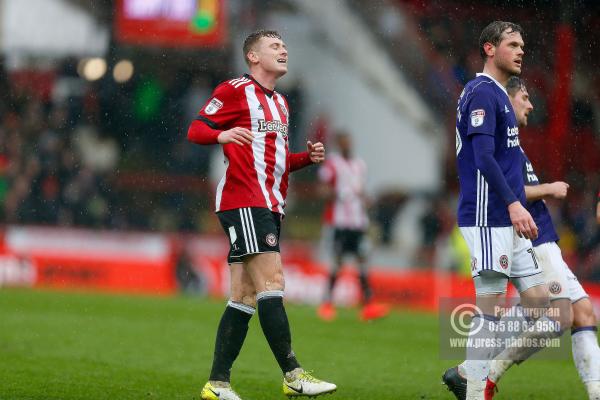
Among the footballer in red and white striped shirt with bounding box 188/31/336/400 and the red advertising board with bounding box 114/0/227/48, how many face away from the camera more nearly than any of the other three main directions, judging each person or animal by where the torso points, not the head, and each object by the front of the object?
0

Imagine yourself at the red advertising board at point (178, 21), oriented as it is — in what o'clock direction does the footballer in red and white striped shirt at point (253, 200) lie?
The footballer in red and white striped shirt is roughly at 12 o'clock from the red advertising board.

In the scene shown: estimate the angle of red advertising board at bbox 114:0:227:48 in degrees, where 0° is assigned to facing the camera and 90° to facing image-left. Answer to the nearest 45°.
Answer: approximately 0°

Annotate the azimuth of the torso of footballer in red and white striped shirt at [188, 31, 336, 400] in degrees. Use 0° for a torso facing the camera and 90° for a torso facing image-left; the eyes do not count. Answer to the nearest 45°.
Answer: approximately 315°

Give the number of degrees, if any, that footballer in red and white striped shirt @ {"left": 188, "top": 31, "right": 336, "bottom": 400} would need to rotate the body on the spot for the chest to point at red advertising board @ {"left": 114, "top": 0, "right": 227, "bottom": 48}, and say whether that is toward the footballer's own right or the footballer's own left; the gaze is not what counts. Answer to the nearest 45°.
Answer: approximately 135° to the footballer's own left
